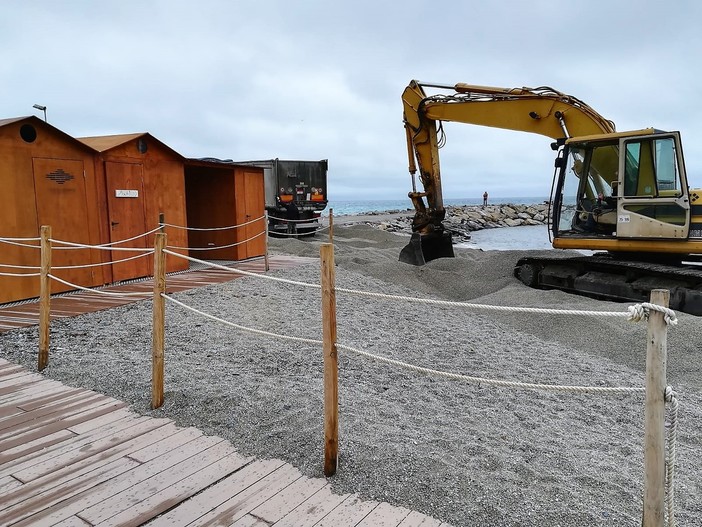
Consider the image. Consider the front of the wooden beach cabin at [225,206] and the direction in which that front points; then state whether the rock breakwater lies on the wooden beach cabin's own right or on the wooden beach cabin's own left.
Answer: on the wooden beach cabin's own left

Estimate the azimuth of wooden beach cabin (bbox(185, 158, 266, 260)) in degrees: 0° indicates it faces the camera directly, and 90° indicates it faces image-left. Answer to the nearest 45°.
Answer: approximately 315°

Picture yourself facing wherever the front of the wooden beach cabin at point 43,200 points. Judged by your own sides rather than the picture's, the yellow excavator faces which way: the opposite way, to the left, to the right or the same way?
the opposite way

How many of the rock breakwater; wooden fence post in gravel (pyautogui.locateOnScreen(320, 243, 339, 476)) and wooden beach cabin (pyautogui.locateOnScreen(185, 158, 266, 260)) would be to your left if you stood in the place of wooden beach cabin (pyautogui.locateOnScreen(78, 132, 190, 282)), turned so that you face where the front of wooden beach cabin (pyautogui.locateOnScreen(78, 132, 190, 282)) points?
2

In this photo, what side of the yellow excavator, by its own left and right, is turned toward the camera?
left

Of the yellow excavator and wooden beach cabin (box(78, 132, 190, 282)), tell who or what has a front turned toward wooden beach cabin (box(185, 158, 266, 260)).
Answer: the yellow excavator

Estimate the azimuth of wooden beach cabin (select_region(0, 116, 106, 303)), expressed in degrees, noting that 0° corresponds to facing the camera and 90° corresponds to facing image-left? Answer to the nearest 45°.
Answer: approximately 315°

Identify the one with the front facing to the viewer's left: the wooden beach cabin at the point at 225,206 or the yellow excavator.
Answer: the yellow excavator

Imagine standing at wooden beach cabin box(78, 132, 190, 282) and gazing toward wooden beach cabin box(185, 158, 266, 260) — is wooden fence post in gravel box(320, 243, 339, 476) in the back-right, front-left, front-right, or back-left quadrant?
back-right
